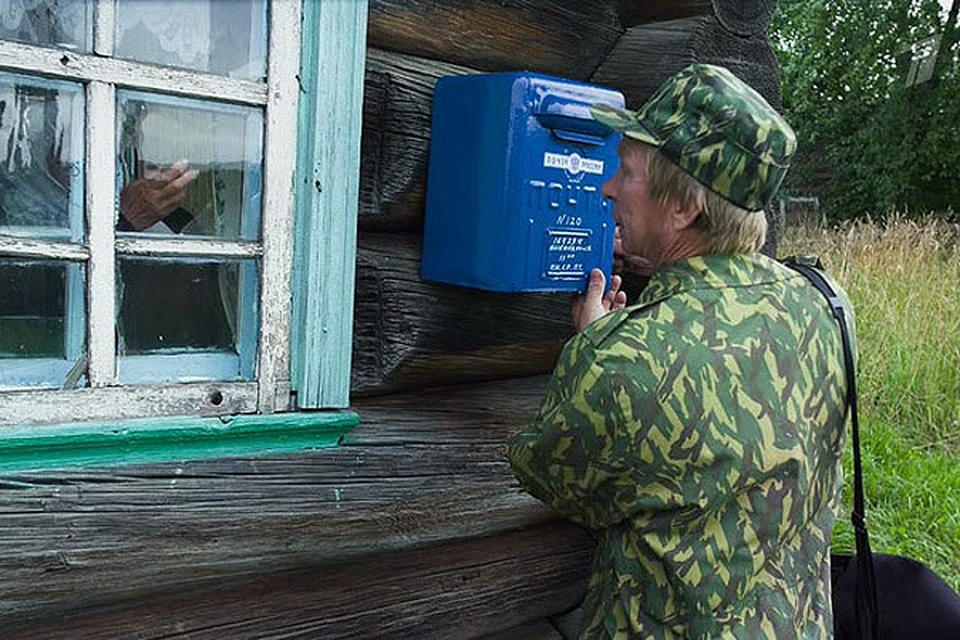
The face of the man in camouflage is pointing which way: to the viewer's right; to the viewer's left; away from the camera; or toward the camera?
to the viewer's left

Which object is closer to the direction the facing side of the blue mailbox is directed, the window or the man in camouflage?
the man in camouflage

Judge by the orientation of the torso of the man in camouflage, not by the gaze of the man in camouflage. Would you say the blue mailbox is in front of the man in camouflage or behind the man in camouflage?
in front

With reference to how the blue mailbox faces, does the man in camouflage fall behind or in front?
in front

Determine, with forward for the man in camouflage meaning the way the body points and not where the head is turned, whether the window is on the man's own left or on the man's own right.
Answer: on the man's own left

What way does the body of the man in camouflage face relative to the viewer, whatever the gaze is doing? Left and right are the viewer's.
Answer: facing away from the viewer and to the left of the viewer

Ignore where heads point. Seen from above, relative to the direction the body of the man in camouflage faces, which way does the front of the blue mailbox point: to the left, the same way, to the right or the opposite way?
the opposite way

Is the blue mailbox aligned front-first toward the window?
no
